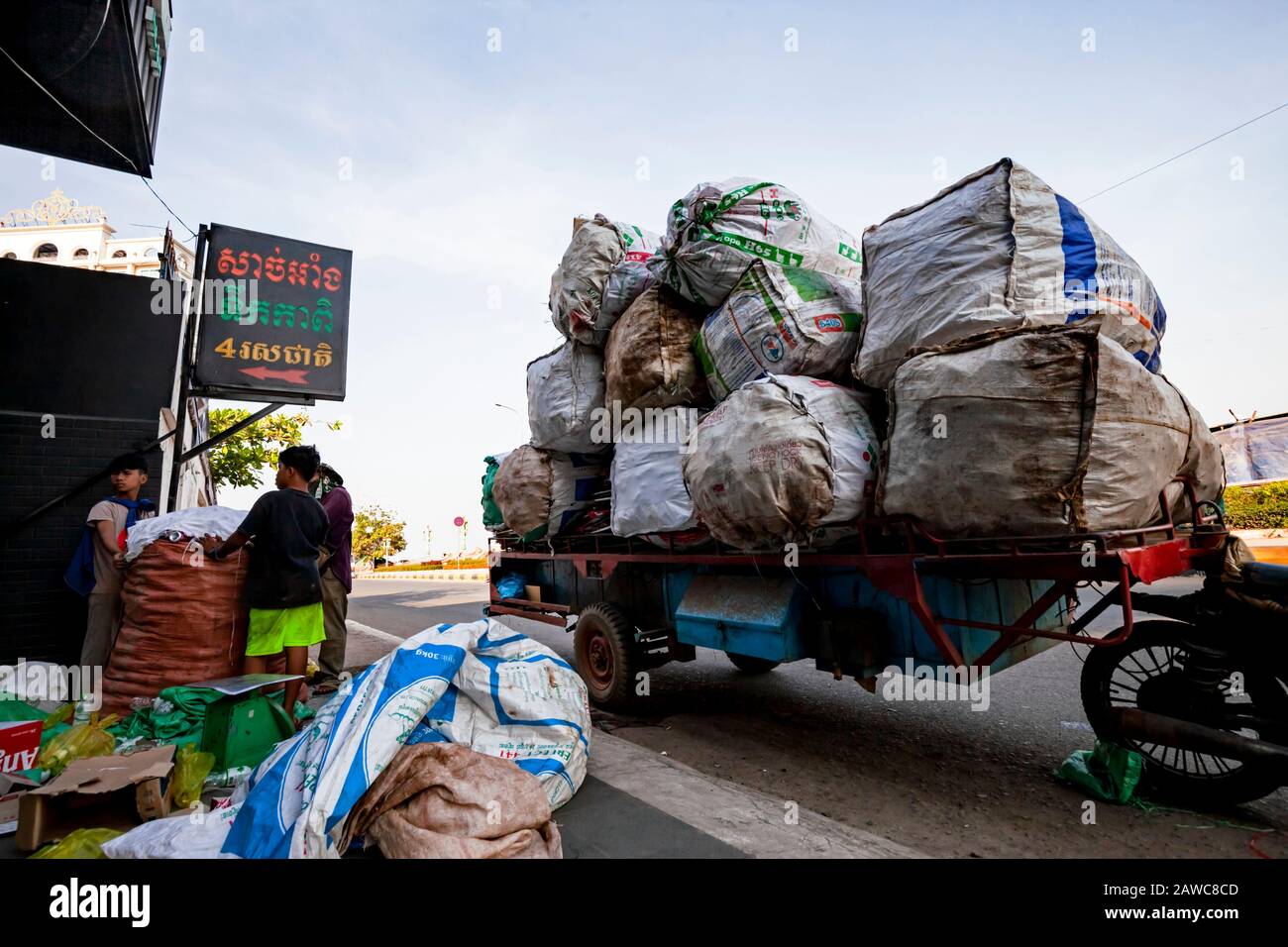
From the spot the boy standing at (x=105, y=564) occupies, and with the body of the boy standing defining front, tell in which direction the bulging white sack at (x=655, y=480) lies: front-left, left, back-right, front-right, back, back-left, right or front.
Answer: front

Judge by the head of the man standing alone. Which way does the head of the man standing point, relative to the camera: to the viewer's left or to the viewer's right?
to the viewer's left

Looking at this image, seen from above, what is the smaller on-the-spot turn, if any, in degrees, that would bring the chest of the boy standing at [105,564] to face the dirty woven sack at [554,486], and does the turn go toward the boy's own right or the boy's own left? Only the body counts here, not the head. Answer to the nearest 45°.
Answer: approximately 45° to the boy's own left

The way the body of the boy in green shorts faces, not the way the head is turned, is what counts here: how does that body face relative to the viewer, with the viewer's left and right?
facing away from the viewer and to the left of the viewer

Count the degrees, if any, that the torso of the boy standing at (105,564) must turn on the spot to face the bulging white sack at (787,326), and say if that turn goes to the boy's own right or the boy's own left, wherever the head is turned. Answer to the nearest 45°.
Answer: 0° — they already face it

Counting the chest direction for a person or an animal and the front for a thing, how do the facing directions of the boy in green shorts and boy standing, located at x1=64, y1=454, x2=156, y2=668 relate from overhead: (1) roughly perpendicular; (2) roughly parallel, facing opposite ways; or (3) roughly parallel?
roughly parallel, facing opposite ways

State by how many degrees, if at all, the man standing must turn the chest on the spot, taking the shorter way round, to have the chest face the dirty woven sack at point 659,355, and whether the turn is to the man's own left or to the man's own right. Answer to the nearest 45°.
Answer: approximately 135° to the man's own left

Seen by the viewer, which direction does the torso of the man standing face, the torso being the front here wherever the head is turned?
to the viewer's left

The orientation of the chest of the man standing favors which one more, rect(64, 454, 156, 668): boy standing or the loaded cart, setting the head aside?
the boy standing

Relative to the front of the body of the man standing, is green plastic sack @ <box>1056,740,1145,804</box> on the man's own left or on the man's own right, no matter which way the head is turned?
on the man's own left

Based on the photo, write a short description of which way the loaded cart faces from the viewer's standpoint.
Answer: facing the viewer and to the right of the viewer

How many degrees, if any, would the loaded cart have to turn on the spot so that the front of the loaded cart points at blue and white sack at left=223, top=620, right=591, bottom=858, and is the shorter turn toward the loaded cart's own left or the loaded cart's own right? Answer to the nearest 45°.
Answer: approximately 90° to the loaded cart's own right

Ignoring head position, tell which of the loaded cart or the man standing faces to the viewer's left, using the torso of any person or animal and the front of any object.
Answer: the man standing

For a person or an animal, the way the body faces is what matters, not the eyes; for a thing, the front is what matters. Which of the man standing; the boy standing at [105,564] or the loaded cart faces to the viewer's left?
the man standing
